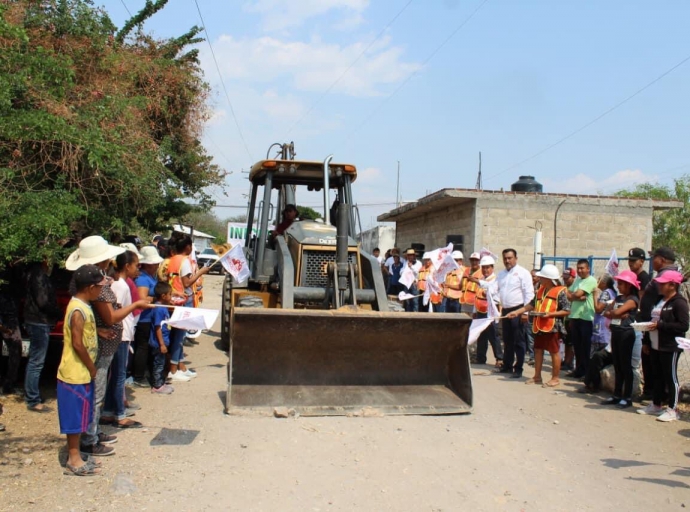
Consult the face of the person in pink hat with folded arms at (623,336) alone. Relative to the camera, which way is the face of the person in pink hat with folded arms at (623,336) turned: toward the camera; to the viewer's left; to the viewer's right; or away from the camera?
to the viewer's left

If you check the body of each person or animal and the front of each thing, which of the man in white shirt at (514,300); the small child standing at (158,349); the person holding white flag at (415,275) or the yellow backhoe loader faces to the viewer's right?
the small child standing

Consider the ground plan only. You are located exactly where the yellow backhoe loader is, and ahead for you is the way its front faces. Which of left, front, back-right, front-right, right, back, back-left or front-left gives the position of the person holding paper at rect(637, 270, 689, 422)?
left

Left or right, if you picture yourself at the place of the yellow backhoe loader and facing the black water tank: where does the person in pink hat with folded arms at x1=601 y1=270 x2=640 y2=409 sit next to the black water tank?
right

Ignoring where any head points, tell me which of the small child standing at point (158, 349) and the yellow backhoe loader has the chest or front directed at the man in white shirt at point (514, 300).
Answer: the small child standing

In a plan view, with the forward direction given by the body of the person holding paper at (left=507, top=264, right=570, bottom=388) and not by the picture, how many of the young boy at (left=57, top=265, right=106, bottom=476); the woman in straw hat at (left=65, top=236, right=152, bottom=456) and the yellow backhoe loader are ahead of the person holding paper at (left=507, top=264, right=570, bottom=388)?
3

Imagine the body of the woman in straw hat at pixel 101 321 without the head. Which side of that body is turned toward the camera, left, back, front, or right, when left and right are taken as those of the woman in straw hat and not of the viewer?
right

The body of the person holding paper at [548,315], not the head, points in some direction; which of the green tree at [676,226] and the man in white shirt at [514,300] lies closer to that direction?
the man in white shirt

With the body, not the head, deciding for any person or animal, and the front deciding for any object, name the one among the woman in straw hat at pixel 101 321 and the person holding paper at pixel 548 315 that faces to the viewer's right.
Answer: the woman in straw hat
